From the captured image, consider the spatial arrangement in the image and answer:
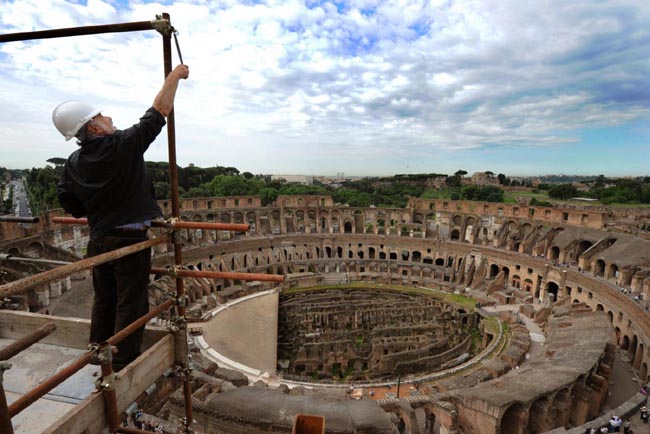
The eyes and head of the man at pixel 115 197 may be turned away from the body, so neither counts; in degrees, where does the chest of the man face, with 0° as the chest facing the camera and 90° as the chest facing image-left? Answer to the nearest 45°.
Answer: approximately 225°

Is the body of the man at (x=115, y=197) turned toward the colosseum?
yes
